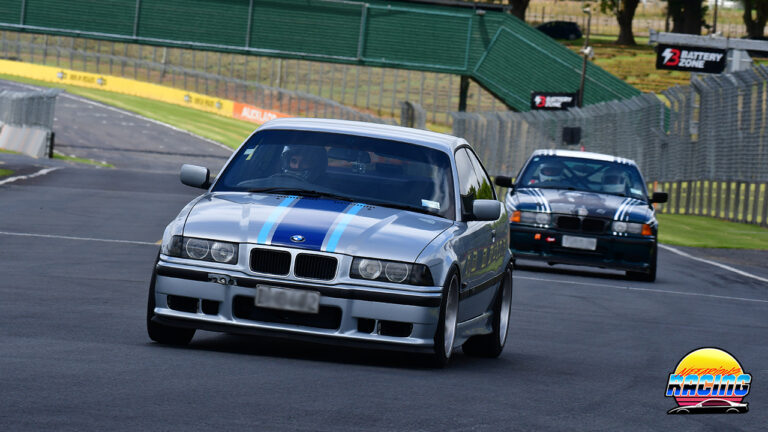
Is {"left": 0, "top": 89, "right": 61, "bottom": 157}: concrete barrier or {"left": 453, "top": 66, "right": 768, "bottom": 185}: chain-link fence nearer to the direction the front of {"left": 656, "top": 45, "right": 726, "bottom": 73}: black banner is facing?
the chain-link fence

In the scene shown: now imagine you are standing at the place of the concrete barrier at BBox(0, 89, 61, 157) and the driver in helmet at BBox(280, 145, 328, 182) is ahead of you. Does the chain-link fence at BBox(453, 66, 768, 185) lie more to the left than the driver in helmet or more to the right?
left

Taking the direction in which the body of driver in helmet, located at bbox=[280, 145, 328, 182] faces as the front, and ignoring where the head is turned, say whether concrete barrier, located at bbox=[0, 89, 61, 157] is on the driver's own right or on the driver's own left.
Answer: on the driver's own right

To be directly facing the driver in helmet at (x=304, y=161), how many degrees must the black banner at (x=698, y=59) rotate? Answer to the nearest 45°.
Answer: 0° — it already faces them

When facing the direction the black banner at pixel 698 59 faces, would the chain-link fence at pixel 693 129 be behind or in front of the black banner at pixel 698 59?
in front

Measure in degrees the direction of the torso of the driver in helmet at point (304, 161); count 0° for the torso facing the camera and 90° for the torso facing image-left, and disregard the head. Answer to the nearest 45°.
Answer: approximately 45°

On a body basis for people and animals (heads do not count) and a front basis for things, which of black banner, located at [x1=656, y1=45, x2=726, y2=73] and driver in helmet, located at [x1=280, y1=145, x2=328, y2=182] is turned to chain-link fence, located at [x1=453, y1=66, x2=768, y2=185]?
the black banner

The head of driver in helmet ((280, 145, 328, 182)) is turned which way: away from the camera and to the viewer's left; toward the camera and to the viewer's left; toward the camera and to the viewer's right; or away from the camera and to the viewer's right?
toward the camera and to the viewer's left

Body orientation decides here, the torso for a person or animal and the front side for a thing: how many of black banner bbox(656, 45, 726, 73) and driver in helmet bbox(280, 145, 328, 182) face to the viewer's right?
0

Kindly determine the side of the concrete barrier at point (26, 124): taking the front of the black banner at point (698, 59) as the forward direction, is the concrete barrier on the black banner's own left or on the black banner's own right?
on the black banner's own right
